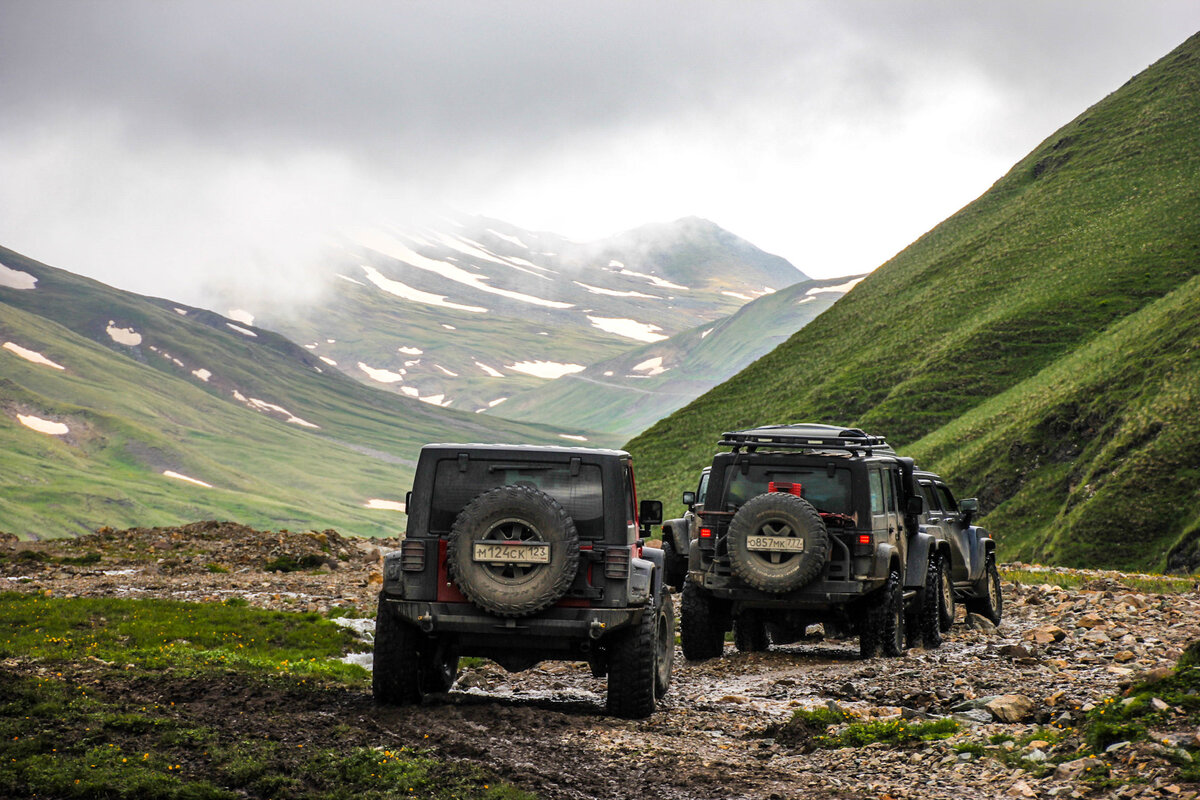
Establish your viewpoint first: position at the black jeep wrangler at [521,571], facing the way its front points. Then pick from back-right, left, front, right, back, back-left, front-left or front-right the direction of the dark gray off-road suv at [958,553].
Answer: front-right

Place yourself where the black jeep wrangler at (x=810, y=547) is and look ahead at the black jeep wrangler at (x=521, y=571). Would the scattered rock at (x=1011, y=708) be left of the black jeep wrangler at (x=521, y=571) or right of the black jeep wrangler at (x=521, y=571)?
left

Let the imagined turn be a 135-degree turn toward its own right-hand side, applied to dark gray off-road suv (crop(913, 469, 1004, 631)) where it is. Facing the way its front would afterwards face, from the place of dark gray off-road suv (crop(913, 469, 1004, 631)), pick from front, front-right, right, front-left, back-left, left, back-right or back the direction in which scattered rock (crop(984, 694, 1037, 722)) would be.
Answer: front

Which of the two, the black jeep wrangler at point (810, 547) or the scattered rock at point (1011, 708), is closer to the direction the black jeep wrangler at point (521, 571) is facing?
the black jeep wrangler

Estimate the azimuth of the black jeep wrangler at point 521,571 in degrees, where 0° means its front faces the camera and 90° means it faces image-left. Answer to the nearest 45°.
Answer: approximately 180°

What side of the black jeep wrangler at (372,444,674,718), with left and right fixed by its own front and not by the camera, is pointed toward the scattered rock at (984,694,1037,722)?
right

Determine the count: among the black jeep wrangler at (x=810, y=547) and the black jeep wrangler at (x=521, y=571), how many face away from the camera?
2

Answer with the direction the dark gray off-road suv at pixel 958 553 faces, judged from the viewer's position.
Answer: facing away from the viewer and to the right of the viewer

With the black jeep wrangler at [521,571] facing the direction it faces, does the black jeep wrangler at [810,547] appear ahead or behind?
ahead

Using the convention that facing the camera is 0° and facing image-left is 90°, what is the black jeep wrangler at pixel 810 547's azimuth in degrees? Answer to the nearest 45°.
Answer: approximately 180°

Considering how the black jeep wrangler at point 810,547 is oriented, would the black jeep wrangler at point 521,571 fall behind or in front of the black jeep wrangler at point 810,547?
behind

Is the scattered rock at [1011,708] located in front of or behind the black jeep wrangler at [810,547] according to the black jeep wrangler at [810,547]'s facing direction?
behind

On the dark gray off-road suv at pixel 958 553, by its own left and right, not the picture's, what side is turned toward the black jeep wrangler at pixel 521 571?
back

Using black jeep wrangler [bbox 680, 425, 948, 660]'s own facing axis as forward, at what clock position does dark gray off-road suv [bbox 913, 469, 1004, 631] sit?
dark gray off-road suv [bbox 913, 469, 1004, 631] is roughly at 1 o'clock from black jeep wrangler [bbox 680, 425, 948, 660].
